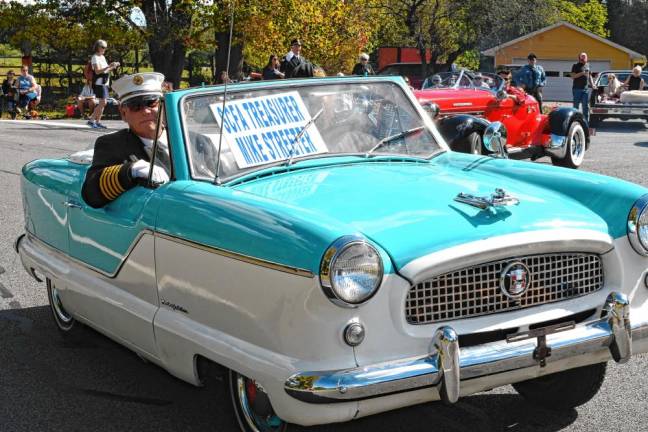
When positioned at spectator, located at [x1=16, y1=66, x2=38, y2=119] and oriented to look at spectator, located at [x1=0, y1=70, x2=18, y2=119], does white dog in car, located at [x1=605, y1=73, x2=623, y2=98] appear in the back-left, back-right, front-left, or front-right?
back-right

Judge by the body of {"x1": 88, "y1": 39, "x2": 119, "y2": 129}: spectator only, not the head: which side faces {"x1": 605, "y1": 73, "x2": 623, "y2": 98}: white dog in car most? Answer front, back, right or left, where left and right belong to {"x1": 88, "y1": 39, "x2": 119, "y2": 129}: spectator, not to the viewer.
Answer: front

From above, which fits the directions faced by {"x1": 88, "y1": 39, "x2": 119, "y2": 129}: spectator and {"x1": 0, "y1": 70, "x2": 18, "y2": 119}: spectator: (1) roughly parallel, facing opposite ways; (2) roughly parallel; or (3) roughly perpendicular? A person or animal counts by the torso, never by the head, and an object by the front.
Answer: roughly perpendicular

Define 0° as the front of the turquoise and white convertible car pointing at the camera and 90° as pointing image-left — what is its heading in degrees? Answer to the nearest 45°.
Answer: approximately 315°

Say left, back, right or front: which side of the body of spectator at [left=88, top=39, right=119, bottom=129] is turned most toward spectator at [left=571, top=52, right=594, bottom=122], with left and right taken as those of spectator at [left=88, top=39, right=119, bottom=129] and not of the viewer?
front

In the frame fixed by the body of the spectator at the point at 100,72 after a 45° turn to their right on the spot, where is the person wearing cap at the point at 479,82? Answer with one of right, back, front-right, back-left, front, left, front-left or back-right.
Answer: front

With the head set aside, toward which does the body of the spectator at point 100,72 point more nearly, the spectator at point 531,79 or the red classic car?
the spectator

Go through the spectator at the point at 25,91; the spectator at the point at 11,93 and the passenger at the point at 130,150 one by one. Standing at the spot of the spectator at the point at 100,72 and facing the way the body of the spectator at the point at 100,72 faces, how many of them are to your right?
1

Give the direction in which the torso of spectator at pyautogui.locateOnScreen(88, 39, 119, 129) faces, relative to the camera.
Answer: to the viewer's right

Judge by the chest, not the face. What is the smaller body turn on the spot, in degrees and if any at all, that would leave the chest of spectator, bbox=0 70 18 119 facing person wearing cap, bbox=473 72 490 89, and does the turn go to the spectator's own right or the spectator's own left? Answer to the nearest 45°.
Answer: approximately 45° to the spectator's own left

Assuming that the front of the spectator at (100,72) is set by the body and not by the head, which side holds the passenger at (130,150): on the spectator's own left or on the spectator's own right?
on the spectator's own right

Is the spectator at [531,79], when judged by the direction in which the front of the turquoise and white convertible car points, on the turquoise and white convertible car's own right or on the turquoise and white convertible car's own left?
on the turquoise and white convertible car's own left
